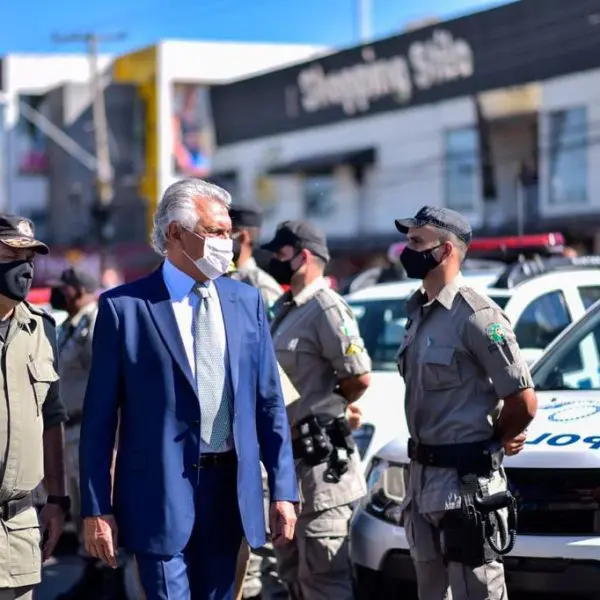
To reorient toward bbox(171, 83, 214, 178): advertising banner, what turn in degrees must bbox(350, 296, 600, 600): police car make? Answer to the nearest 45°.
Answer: approximately 135° to its right

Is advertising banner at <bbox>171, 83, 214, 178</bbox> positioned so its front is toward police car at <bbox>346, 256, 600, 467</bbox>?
yes

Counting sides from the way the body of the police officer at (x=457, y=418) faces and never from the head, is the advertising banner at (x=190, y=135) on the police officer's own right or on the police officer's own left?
on the police officer's own right

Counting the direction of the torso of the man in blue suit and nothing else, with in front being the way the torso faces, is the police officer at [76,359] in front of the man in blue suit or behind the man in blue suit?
behind

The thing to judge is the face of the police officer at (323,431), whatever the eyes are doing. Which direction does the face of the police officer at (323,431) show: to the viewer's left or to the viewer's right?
to the viewer's left

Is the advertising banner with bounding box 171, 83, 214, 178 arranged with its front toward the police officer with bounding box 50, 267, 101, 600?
yes

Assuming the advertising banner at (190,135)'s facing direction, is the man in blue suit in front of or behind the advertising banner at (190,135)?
in front

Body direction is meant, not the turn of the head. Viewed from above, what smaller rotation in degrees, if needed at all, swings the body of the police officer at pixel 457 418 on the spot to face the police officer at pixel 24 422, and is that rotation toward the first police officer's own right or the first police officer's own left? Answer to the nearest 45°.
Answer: approximately 45° to the first police officer's own right

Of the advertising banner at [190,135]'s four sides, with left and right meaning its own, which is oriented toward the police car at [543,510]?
front

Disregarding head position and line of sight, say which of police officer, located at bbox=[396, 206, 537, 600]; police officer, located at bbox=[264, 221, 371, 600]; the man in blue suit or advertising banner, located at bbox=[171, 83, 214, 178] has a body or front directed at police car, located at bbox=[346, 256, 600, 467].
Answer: the advertising banner

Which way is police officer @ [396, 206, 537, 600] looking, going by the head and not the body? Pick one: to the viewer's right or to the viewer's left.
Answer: to the viewer's left

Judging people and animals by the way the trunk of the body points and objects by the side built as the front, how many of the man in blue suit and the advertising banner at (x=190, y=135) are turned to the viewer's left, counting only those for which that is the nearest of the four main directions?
0

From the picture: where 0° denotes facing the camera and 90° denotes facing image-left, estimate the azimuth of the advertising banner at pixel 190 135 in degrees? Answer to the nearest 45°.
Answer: approximately 0°

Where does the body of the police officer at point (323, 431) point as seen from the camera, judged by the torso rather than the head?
to the viewer's left
